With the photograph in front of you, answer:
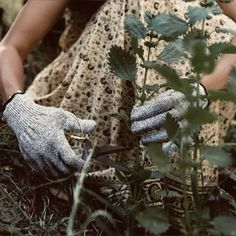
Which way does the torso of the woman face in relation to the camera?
toward the camera
